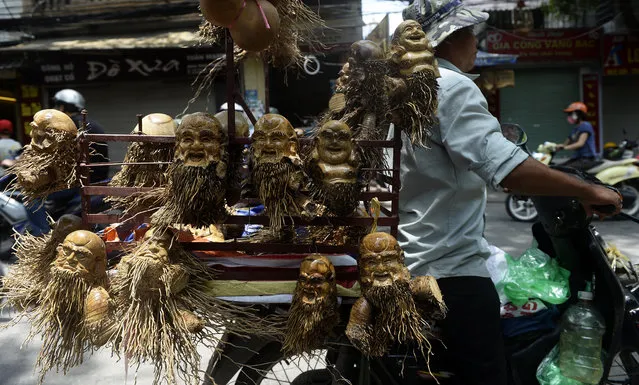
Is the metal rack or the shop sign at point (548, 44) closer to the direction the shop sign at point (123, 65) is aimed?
the metal rack

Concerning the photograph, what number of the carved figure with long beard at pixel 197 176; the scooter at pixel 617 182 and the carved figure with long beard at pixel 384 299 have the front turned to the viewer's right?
0

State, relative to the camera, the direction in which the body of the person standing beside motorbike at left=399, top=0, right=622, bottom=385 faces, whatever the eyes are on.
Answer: to the viewer's right

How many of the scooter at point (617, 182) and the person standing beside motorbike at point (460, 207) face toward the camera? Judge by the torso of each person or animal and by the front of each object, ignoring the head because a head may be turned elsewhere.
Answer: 0

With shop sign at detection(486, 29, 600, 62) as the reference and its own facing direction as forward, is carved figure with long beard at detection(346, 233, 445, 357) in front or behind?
in front

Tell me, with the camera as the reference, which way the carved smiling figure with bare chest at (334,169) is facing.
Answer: facing the viewer

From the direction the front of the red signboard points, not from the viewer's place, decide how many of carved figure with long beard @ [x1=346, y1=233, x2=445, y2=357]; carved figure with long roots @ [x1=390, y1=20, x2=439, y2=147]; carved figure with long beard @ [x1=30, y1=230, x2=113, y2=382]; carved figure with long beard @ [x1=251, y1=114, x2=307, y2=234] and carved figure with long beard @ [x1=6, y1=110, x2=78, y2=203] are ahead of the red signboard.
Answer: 5

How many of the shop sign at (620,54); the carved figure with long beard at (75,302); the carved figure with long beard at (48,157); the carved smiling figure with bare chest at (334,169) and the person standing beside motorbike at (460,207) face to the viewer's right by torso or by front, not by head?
1

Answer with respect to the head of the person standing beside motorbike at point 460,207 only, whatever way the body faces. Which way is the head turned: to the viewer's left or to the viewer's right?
to the viewer's right

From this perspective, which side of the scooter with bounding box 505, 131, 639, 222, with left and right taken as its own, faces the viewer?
left
